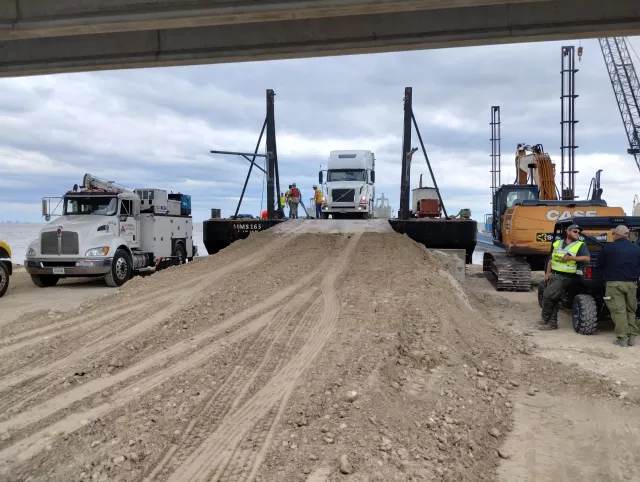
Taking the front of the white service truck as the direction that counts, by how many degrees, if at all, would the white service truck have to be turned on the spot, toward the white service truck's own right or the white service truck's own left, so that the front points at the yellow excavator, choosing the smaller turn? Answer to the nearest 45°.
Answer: approximately 90° to the white service truck's own left

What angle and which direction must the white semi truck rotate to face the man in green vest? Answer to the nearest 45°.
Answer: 0° — it already faces them

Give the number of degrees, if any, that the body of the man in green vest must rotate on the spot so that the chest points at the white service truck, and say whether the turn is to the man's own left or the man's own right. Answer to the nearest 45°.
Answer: approximately 45° to the man's own right

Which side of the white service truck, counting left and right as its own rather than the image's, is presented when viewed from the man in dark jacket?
left

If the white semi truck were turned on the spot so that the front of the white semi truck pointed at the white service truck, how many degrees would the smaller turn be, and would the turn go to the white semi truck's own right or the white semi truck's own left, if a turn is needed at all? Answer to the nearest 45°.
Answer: approximately 45° to the white semi truck's own right

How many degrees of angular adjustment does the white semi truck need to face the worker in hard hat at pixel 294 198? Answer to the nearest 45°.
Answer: approximately 90° to its right

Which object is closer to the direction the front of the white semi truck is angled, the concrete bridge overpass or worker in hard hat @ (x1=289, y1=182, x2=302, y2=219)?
the concrete bridge overpass

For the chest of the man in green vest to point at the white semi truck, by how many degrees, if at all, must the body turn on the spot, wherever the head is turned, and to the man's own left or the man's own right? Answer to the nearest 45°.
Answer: approximately 90° to the man's own right

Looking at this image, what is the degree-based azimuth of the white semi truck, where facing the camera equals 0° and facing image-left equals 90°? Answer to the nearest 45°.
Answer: approximately 0°

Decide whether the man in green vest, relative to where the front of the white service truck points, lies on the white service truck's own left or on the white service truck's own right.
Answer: on the white service truck's own left

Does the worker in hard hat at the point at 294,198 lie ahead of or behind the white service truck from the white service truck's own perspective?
behind

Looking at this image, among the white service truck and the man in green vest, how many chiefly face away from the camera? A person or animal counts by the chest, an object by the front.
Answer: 0
